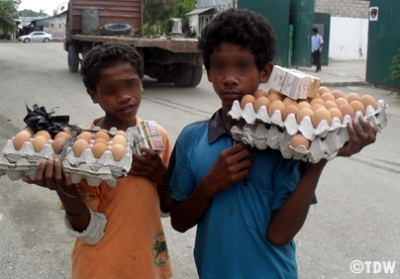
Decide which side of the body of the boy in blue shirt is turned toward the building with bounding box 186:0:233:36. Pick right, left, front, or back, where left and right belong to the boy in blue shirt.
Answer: back

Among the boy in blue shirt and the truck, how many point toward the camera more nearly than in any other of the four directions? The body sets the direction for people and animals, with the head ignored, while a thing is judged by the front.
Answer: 1

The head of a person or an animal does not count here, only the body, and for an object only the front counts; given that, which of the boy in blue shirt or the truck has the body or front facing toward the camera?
the boy in blue shirt

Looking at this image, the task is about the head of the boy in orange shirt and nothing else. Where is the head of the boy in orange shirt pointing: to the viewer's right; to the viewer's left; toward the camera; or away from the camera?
toward the camera

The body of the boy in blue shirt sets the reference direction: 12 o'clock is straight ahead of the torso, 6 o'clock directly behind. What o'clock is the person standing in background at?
The person standing in background is roughly at 6 o'clock from the boy in blue shirt.

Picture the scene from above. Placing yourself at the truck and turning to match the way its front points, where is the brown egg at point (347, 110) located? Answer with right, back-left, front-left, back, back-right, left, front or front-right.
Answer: back-left

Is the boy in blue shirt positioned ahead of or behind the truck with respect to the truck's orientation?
behind

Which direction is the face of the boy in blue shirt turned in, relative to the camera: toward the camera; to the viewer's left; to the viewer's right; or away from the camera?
toward the camera

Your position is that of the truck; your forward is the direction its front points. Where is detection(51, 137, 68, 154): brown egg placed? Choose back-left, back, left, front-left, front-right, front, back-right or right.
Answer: back-left

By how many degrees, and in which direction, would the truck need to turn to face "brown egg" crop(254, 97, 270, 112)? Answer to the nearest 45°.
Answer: approximately 135° to its left

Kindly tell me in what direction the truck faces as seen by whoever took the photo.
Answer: facing away from the viewer and to the left of the viewer

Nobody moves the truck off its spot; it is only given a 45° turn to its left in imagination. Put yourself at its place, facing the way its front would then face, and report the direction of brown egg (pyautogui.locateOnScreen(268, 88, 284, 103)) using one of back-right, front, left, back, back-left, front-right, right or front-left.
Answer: left

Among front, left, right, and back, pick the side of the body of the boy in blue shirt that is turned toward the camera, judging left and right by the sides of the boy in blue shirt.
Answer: front

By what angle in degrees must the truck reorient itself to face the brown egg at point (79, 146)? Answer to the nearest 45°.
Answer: approximately 135° to its left
